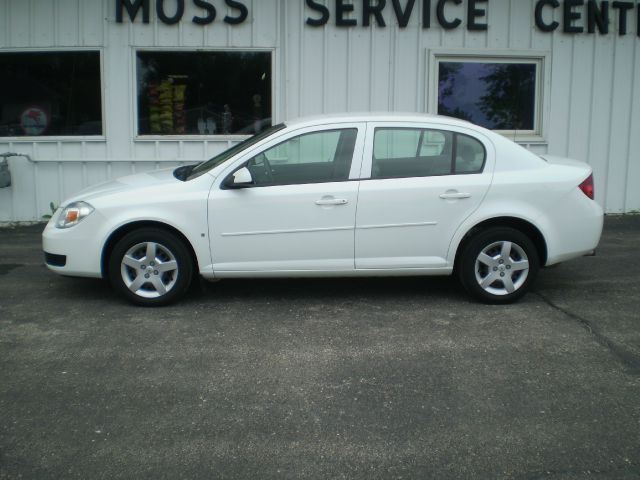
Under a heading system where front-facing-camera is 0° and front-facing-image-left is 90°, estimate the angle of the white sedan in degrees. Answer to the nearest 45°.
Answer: approximately 90°

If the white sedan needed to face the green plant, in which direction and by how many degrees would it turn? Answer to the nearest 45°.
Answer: approximately 45° to its right
